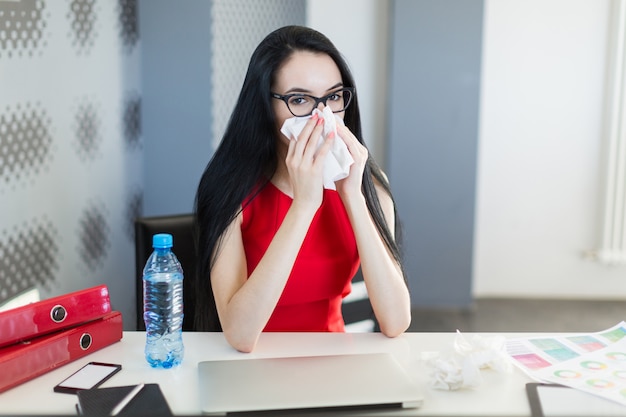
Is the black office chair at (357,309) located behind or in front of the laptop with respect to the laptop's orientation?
in front

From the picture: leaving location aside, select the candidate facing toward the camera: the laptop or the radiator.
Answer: the radiator

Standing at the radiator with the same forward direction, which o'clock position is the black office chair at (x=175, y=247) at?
The black office chair is roughly at 1 o'clock from the radiator.

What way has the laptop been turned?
away from the camera

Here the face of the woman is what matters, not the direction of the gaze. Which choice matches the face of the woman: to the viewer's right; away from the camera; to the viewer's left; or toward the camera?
toward the camera

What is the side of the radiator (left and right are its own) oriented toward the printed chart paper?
front

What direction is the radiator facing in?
toward the camera

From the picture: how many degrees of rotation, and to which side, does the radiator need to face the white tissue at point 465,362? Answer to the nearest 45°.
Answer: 0° — it already faces it

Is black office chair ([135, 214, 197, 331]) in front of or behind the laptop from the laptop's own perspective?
in front

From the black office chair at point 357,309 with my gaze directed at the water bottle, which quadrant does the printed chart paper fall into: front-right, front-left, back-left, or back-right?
front-left

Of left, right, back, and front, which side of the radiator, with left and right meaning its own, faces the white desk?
front

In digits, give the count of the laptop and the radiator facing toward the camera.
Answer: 1
